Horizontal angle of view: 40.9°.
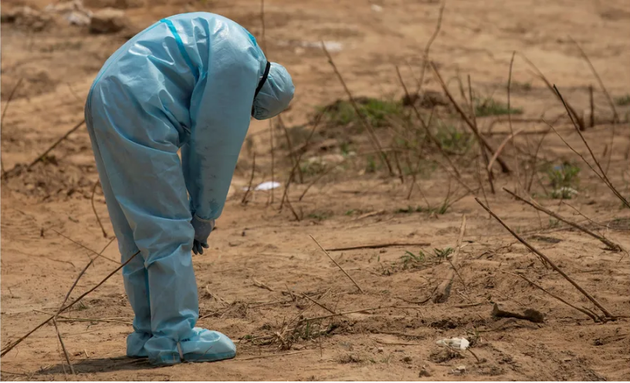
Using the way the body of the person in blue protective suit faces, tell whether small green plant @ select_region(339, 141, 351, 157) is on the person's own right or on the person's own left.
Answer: on the person's own left

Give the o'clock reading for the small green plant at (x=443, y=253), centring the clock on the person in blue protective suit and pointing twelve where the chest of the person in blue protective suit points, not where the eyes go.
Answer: The small green plant is roughly at 11 o'clock from the person in blue protective suit.

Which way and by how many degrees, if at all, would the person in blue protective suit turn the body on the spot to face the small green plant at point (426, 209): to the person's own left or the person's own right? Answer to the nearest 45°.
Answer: approximately 45° to the person's own left

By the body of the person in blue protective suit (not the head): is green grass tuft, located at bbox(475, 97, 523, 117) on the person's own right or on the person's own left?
on the person's own left

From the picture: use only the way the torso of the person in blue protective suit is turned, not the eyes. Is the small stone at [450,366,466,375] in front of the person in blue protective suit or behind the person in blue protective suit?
in front

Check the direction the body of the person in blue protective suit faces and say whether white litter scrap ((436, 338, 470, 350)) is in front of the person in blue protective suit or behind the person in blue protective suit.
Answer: in front

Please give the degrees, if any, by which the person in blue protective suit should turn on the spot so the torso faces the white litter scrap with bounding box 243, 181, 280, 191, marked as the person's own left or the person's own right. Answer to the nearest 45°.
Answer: approximately 90° to the person's own left

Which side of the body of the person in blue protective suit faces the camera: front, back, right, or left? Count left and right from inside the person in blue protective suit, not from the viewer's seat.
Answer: right

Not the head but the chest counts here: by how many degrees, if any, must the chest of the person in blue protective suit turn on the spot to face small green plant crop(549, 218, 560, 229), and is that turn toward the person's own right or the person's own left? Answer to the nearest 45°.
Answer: approximately 45° to the person's own left

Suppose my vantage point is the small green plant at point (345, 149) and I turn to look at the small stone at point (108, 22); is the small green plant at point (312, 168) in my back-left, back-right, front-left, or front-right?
back-left

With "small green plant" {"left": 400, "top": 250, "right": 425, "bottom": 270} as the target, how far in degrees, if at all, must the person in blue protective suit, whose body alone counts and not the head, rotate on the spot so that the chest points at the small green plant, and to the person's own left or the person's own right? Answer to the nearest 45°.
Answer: approximately 45° to the person's own left
